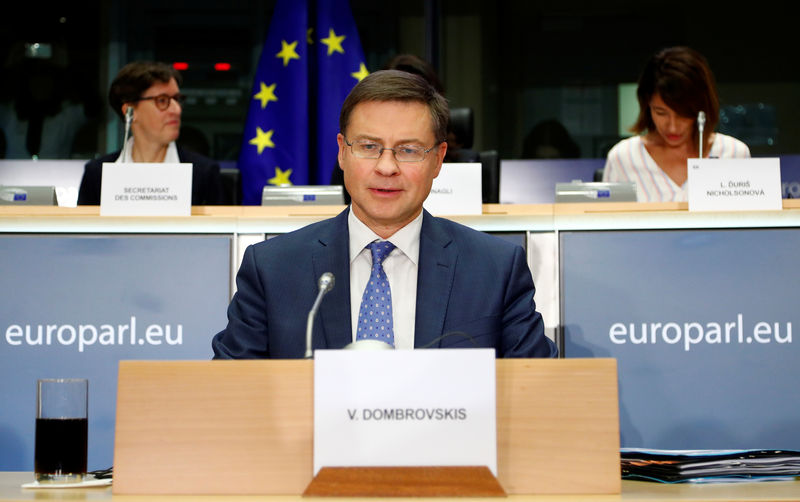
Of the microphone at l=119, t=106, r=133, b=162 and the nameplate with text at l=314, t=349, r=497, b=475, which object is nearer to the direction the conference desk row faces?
the nameplate with text

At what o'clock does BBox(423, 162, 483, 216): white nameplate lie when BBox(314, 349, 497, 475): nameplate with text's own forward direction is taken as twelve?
The white nameplate is roughly at 6 o'clock from the nameplate with text.

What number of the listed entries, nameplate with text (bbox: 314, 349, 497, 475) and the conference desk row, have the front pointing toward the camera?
2

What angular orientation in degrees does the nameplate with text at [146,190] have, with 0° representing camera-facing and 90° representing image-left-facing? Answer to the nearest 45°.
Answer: approximately 0°

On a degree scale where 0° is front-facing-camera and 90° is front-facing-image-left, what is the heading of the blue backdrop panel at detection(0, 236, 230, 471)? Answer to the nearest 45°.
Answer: approximately 0°

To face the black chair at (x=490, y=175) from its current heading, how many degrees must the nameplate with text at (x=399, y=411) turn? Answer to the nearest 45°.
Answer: approximately 180°

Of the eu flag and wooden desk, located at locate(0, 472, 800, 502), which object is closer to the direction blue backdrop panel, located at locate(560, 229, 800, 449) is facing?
the wooden desk

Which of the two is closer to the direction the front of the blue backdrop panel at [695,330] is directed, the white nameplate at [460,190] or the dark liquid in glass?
the dark liquid in glass
